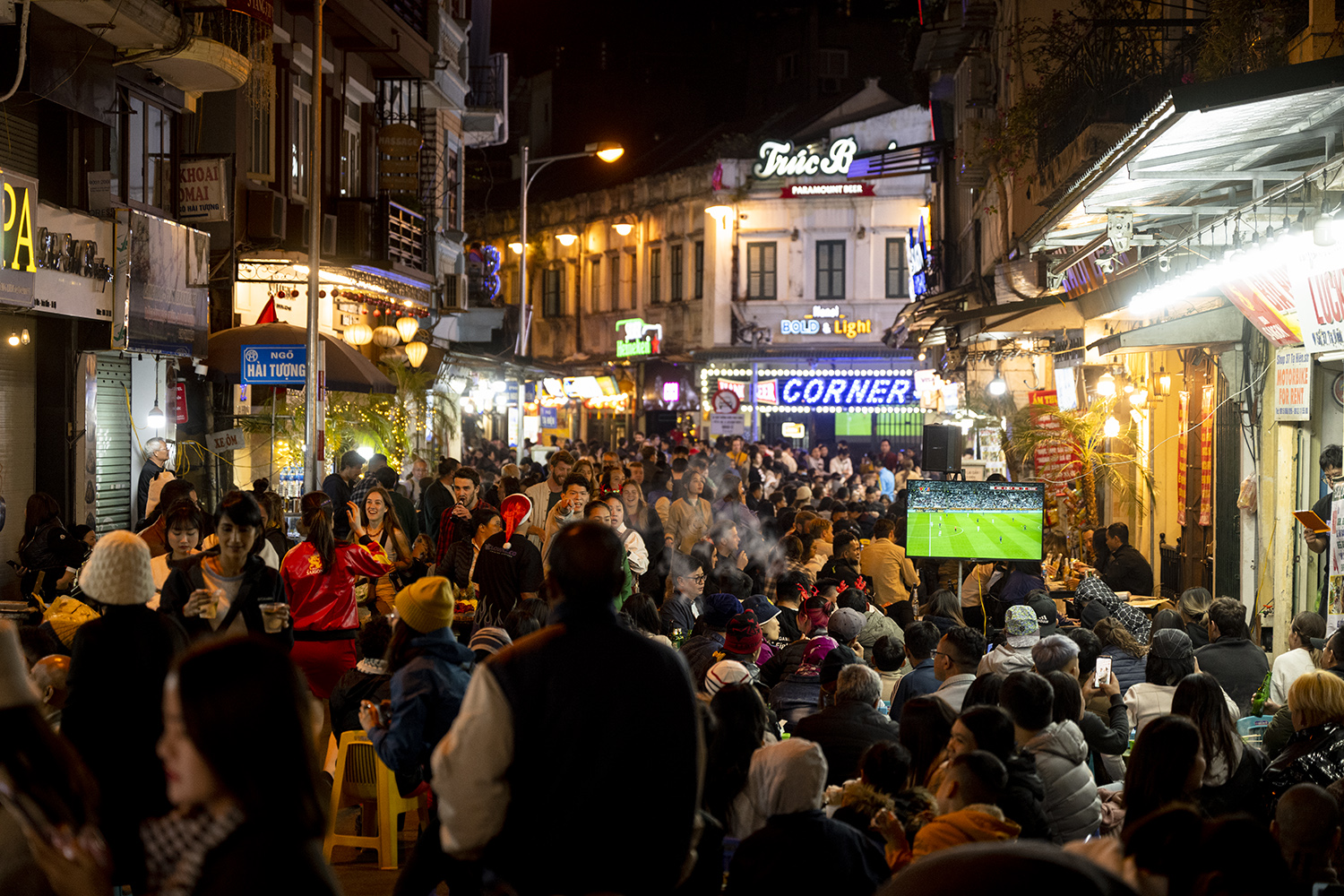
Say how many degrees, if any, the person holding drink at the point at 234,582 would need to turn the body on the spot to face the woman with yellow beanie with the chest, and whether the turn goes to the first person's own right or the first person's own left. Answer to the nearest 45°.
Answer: approximately 45° to the first person's own left

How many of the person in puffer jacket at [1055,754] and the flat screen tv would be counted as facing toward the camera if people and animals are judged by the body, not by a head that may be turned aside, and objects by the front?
1

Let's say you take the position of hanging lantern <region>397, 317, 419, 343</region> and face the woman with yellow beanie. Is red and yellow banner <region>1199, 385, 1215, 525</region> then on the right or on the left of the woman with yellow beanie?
left

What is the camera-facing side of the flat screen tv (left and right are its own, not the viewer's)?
front

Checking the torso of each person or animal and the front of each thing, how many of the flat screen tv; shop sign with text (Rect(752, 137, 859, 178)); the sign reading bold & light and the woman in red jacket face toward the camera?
3

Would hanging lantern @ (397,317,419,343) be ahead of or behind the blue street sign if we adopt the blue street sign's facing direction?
behind

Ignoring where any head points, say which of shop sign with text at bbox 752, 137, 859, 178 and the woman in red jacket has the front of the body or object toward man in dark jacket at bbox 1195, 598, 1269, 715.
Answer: the shop sign with text

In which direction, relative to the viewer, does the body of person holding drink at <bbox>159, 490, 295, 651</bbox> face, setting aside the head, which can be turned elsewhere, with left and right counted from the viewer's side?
facing the viewer

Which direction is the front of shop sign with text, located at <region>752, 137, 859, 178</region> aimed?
toward the camera

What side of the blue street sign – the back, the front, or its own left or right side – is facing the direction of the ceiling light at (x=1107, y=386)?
left

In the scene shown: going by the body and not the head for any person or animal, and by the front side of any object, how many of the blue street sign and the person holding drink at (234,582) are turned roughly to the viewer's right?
0

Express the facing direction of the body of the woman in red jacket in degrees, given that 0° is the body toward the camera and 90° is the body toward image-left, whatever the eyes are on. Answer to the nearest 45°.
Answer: approximately 180°

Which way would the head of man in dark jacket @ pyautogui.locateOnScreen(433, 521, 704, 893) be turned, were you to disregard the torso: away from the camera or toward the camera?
away from the camera

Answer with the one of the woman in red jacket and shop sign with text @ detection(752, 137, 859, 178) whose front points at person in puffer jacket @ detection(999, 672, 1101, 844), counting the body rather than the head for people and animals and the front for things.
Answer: the shop sign with text
